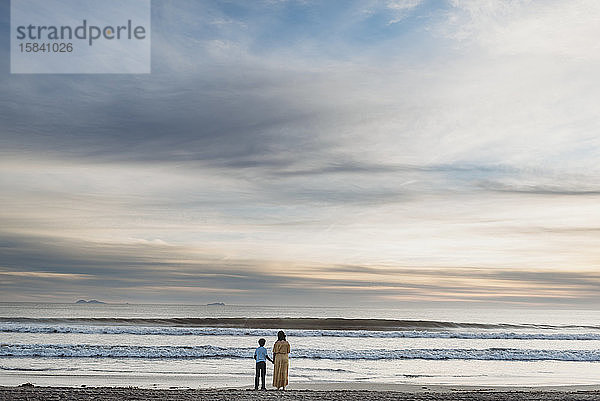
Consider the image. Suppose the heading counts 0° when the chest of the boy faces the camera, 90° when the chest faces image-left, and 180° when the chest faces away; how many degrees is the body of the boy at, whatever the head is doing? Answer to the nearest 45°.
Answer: approximately 180°

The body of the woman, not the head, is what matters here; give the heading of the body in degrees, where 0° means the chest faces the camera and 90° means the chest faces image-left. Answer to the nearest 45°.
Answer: approximately 180°

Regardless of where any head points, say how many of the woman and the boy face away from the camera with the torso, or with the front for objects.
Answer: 2
